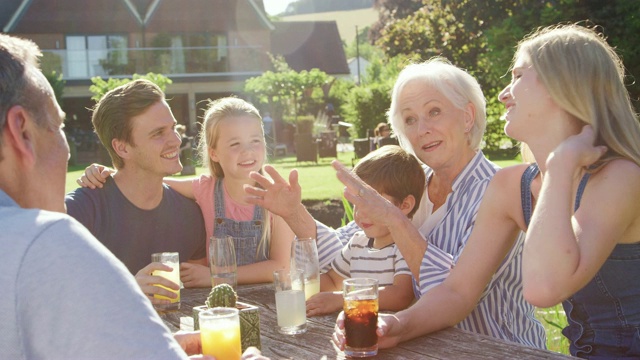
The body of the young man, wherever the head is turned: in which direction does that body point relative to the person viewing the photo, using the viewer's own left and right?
facing the viewer and to the right of the viewer

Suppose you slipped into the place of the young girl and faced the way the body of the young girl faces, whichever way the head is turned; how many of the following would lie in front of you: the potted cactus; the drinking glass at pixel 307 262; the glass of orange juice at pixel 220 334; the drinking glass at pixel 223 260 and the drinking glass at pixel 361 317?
5

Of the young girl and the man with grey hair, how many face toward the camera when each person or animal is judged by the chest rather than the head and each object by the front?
1

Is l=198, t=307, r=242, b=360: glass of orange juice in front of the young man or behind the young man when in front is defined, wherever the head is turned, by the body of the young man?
in front

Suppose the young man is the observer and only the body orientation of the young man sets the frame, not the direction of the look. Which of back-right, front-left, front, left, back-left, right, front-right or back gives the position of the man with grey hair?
front-right

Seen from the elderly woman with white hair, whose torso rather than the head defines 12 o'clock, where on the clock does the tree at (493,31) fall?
The tree is roughly at 5 o'clock from the elderly woman with white hair.

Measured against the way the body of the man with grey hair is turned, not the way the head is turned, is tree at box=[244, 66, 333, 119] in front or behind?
in front

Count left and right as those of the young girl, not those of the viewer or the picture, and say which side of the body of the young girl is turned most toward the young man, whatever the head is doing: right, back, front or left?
right

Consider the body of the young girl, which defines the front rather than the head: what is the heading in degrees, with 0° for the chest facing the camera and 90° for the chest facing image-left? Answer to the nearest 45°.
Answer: approximately 0°

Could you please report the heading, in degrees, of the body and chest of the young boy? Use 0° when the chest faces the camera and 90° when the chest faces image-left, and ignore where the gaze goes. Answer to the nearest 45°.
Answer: approximately 45°

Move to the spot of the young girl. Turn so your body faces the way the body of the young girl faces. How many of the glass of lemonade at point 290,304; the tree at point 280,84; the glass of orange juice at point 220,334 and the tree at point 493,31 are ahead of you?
2

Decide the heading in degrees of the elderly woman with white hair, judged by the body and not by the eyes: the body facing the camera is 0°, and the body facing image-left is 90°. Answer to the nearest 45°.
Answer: approximately 45°

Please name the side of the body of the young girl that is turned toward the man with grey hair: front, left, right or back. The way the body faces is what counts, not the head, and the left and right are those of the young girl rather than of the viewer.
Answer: front
